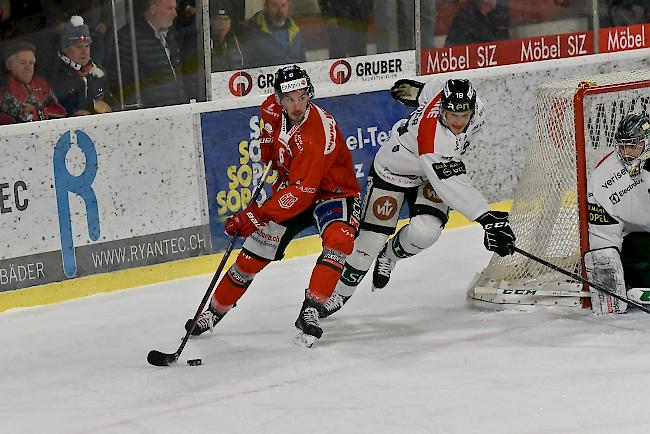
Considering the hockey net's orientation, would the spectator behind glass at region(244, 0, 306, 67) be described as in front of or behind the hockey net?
behind

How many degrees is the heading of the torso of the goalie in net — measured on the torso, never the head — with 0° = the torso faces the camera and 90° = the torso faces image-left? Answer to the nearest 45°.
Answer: approximately 0°

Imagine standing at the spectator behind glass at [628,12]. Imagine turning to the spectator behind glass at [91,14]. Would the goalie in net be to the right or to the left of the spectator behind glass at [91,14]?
left

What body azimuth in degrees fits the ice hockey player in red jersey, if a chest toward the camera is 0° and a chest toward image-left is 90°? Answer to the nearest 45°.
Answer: approximately 45°

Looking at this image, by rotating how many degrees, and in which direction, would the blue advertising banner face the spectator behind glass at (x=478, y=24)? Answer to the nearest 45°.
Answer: approximately 135° to its left
